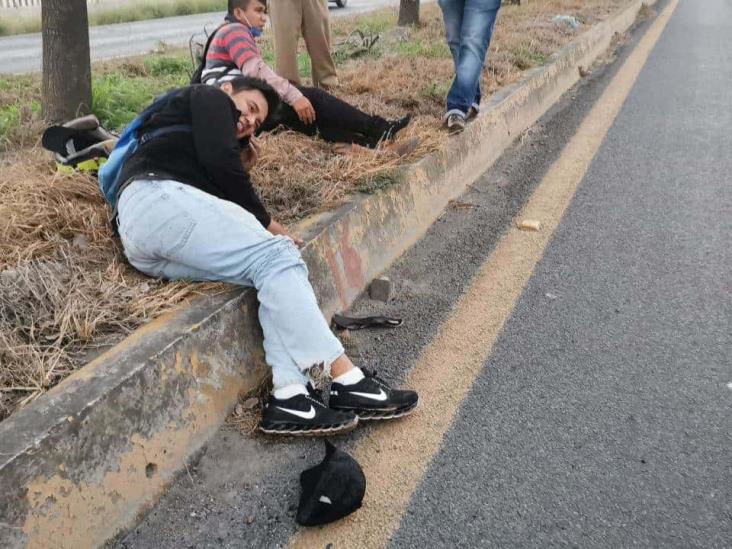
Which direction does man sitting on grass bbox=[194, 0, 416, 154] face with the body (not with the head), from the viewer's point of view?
to the viewer's right

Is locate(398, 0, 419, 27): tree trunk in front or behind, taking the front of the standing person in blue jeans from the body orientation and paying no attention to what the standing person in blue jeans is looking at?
behind

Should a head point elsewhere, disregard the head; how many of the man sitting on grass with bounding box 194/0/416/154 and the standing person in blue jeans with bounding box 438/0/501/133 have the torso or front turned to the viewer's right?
1

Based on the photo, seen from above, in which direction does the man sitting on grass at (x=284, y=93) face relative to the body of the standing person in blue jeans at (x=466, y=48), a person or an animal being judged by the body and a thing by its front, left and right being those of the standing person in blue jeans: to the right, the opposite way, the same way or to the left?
to the left

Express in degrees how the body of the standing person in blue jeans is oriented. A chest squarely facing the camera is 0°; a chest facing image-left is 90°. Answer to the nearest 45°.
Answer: approximately 0°

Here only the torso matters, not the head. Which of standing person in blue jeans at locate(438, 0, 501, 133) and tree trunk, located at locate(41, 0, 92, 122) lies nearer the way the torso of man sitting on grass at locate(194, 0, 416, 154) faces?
the standing person in blue jeans

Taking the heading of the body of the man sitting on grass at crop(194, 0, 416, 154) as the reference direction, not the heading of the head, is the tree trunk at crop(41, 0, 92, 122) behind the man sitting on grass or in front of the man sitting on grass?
behind

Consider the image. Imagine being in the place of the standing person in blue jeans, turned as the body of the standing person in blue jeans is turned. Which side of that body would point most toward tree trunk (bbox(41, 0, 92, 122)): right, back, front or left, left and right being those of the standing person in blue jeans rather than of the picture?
right

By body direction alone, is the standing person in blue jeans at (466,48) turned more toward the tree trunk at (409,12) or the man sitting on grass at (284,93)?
the man sitting on grass
